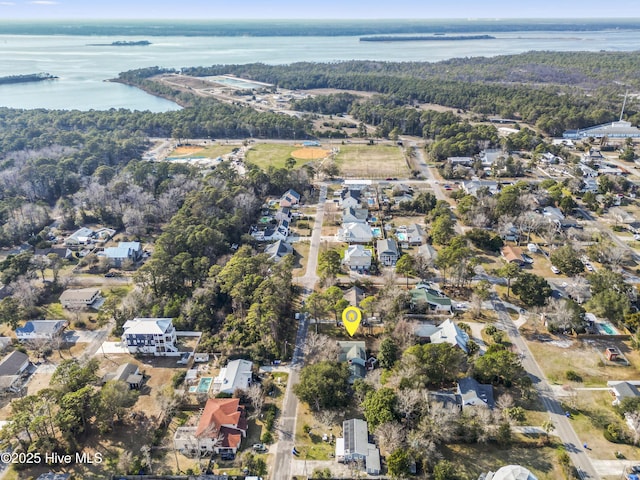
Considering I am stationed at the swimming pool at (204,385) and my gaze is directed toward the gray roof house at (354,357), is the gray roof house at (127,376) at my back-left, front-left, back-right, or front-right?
back-left

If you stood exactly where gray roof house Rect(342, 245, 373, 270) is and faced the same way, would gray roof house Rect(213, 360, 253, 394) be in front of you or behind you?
in front

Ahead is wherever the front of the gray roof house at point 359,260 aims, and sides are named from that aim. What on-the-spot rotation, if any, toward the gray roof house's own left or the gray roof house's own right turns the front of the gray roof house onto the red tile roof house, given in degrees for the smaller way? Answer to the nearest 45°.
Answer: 0° — it already faces it
